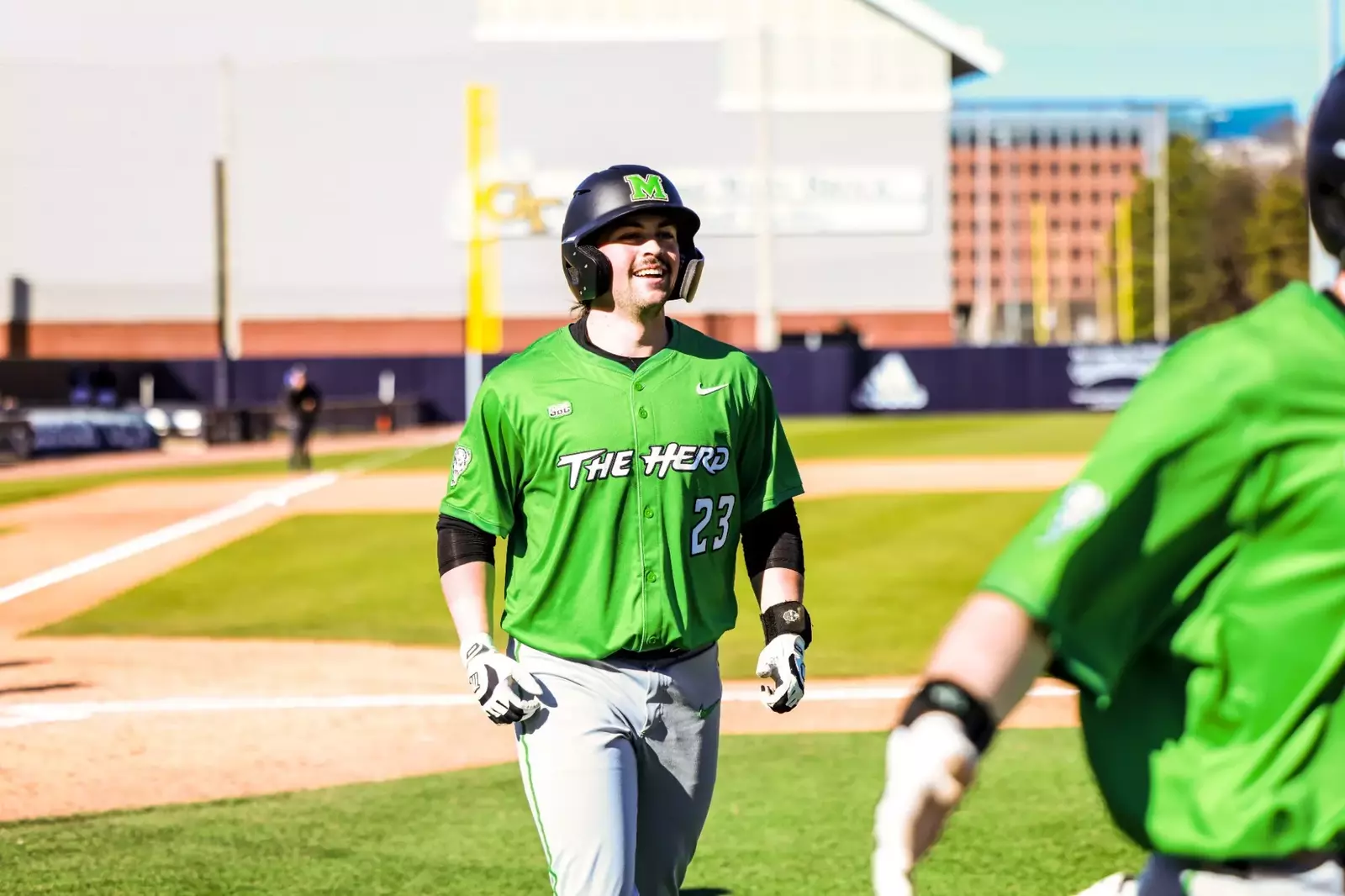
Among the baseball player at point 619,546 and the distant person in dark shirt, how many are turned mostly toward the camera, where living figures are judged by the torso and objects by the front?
2

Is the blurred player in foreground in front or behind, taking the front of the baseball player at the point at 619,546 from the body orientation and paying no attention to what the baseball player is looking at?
in front

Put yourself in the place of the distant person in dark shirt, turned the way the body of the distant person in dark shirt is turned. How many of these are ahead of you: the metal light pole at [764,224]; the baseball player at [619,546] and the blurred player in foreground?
2

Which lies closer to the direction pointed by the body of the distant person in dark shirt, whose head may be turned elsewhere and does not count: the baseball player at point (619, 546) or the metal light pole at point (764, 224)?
the baseball player

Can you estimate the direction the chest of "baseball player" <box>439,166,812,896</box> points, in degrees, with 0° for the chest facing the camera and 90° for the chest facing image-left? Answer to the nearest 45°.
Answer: approximately 0°

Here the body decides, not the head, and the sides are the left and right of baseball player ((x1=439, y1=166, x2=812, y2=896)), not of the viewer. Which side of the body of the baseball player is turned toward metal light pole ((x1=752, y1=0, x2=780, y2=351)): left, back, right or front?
back

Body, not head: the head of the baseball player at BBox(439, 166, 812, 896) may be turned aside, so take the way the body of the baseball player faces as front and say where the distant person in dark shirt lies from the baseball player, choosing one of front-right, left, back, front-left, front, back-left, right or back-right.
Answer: back

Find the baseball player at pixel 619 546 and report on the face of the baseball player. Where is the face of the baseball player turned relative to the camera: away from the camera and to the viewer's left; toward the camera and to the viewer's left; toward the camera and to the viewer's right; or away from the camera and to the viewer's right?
toward the camera and to the viewer's right

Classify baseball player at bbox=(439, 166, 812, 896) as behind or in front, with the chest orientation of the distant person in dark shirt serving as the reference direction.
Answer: in front

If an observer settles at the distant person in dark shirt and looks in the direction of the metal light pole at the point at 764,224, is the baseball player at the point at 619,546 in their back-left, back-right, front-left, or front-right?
back-right

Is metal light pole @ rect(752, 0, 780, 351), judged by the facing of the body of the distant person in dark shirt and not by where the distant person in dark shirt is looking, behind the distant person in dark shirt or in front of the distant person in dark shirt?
behind

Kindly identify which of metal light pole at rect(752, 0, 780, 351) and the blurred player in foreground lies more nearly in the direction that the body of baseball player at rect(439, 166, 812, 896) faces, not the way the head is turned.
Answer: the blurred player in foreground

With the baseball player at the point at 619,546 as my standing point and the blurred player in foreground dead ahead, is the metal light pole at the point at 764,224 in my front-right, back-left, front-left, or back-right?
back-left

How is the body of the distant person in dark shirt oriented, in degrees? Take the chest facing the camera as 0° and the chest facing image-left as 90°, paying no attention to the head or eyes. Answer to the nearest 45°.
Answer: approximately 0°

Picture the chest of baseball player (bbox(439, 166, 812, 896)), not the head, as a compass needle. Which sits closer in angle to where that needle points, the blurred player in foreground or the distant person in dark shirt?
the blurred player in foreground
